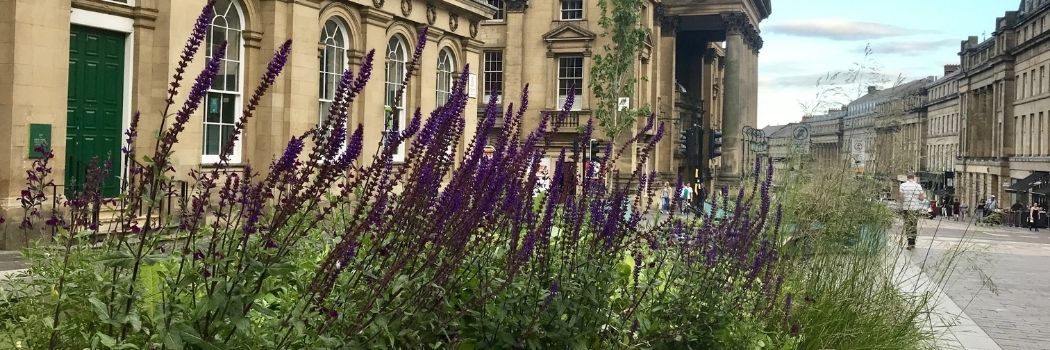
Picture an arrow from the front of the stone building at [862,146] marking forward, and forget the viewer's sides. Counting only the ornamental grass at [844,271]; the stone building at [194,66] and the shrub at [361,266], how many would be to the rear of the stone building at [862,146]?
0

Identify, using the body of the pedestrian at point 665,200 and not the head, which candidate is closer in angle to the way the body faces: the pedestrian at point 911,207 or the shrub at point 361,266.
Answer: the shrub

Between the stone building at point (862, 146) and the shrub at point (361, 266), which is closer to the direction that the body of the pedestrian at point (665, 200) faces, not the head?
the shrub

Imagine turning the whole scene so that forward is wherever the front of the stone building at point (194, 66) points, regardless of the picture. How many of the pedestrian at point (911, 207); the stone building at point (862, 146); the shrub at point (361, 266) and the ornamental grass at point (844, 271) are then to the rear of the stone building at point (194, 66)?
0

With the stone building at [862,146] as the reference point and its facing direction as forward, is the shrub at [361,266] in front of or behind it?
in front

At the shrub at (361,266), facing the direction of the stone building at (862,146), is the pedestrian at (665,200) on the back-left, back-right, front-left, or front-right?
front-left

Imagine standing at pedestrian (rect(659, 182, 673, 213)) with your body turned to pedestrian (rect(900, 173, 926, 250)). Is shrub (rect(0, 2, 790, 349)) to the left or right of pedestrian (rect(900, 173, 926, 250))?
right

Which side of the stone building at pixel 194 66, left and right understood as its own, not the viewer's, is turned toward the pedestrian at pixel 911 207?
front

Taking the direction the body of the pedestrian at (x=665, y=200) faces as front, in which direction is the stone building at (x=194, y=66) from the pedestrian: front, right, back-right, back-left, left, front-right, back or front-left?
right

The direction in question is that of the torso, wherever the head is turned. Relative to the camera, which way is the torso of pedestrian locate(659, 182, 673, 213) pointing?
toward the camera

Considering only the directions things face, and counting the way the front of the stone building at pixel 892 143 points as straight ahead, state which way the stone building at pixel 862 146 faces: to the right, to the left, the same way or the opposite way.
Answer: the same way
